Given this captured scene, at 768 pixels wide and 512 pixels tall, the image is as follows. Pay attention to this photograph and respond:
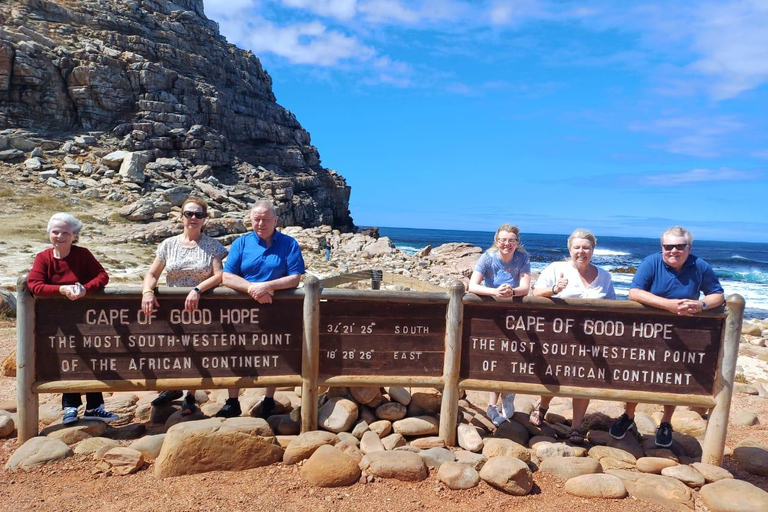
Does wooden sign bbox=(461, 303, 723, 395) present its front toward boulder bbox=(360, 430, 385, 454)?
no

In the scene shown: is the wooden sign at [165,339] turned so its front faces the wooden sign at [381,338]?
no

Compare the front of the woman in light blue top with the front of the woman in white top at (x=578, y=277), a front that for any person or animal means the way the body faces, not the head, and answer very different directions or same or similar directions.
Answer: same or similar directions

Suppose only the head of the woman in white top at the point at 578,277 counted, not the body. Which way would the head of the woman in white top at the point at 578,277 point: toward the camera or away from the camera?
toward the camera

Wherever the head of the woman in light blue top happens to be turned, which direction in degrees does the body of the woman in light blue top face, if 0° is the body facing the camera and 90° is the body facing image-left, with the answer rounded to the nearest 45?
approximately 0°

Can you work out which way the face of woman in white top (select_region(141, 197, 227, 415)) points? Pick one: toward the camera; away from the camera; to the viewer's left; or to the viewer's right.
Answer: toward the camera

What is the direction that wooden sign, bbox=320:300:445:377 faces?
toward the camera

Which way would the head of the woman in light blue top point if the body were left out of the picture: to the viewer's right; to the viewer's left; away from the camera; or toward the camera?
toward the camera

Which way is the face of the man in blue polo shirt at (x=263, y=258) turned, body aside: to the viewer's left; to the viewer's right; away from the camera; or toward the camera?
toward the camera

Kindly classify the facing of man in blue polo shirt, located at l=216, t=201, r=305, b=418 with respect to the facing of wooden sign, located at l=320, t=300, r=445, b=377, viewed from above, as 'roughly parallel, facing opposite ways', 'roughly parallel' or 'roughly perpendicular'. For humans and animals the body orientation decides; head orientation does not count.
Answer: roughly parallel

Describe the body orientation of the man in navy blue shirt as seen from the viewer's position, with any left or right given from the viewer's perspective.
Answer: facing the viewer

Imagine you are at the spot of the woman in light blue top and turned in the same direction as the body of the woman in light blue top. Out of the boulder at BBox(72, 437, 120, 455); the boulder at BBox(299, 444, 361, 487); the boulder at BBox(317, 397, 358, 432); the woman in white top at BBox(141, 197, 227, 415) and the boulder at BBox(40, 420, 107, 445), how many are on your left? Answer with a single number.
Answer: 0

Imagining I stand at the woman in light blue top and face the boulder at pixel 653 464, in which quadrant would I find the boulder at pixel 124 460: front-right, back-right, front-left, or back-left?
back-right

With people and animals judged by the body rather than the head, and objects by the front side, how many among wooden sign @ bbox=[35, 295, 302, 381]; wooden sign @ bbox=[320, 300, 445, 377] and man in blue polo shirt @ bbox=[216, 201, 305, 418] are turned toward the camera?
3

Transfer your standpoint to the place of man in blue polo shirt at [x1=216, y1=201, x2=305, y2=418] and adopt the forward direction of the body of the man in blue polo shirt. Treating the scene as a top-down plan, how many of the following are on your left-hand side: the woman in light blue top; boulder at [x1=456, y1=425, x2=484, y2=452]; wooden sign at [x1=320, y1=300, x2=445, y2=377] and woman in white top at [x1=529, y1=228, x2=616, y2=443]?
4
